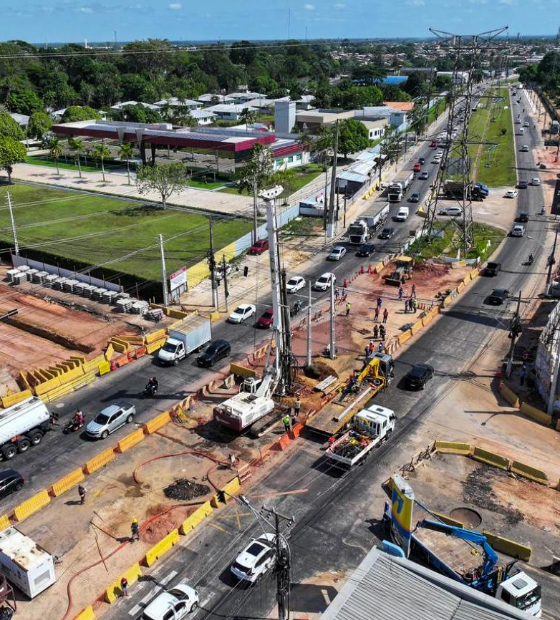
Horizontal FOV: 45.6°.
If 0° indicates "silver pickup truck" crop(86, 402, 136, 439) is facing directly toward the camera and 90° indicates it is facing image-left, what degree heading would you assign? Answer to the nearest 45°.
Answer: approximately 45°

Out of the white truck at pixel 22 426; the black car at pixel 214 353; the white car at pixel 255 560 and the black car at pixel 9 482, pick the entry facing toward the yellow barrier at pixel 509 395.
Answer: the white car

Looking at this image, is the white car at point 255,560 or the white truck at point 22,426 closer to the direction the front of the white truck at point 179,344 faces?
the white truck

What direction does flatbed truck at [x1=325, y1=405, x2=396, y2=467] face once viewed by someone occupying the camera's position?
facing away from the viewer and to the right of the viewer

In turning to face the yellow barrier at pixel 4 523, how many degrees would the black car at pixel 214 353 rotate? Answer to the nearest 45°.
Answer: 0° — it already faces it

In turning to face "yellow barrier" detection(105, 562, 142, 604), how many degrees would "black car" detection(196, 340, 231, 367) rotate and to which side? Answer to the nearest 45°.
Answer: approximately 45° to its left

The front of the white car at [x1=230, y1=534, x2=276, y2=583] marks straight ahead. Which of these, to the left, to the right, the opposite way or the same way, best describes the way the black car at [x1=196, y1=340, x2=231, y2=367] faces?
the opposite way

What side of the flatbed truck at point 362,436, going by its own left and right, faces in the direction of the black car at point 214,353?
left

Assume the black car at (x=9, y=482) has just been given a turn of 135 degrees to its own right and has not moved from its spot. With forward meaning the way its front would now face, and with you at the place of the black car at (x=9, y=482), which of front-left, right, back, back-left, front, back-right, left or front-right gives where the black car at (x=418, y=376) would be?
right

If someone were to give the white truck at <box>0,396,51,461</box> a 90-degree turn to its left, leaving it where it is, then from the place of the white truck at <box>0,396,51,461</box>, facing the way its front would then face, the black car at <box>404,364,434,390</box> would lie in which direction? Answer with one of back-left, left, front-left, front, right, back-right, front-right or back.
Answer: front-left

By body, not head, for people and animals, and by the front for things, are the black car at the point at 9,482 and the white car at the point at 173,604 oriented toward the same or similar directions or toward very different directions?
very different directions

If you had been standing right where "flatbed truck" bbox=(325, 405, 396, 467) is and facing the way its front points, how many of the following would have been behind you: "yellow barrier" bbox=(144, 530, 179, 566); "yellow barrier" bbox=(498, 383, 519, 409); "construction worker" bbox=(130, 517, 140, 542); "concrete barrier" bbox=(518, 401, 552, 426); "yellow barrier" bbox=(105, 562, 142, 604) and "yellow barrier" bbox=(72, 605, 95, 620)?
4

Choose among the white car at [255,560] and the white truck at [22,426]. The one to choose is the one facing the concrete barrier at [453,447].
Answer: the white car

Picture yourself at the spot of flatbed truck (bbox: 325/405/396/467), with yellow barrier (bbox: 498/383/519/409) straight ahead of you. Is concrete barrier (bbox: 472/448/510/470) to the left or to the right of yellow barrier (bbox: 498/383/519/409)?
right
